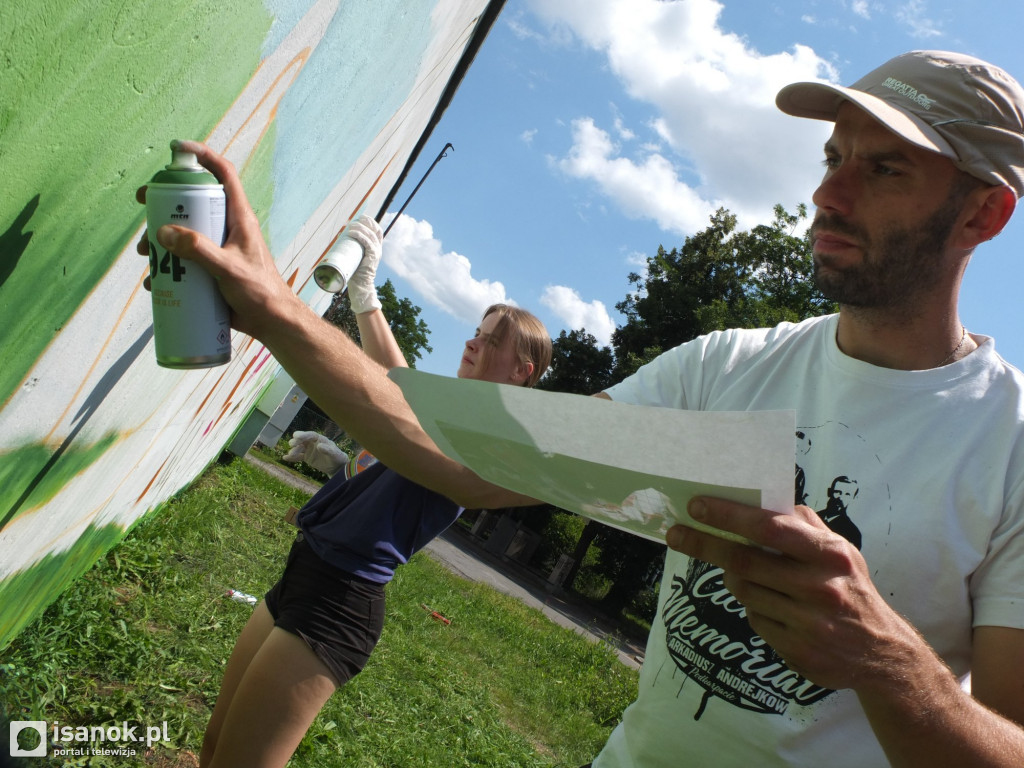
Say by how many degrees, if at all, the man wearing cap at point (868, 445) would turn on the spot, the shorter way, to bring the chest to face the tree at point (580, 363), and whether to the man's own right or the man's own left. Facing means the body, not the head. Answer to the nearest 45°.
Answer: approximately 135° to the man's own right

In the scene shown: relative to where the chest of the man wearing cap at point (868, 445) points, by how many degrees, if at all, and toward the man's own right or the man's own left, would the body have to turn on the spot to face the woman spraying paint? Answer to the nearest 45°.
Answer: approximately 90° to the man's own right

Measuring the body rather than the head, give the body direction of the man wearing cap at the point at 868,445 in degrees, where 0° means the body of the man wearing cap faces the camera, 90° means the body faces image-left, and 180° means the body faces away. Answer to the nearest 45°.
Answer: approximately 45°

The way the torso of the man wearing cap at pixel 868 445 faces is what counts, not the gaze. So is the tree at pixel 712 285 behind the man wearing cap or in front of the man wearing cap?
behind

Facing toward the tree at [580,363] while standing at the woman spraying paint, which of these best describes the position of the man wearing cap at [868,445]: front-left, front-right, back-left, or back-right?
back-right
